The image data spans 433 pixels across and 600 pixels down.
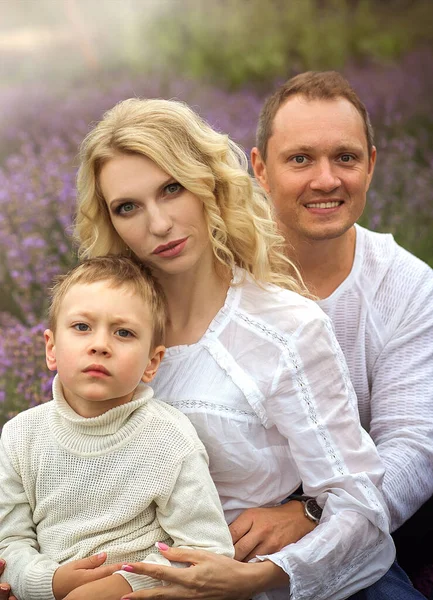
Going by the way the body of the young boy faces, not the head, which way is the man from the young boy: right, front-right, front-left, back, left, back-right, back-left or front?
back-left
